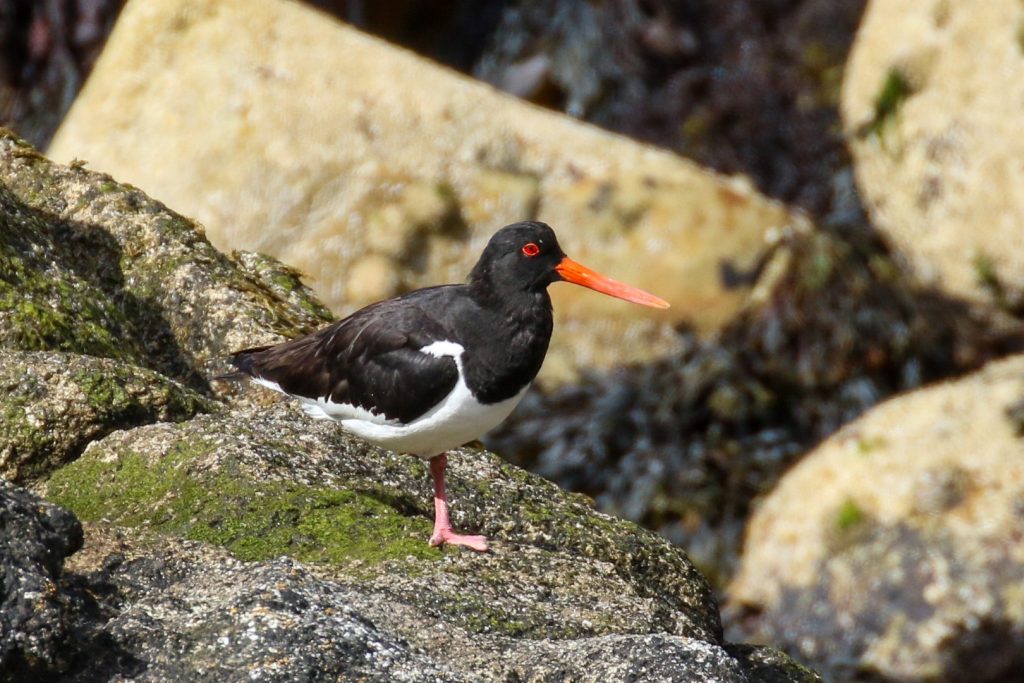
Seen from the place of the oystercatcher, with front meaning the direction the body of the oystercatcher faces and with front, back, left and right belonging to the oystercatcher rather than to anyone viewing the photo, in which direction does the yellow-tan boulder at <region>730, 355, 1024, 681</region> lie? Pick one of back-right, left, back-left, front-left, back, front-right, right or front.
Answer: front-left

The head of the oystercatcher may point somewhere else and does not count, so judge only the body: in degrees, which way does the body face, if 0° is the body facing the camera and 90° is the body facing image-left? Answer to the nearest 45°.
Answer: approximately 270°

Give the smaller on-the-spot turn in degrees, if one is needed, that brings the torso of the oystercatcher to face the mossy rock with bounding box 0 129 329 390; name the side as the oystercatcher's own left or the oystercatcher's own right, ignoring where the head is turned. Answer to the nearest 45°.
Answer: approximately 135° to the oystercatcher's own left

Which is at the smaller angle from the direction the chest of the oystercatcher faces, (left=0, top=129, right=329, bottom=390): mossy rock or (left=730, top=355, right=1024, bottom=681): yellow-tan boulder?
the yellow-tan boulder

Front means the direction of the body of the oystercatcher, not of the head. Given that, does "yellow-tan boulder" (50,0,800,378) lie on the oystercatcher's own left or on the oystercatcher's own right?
on the oystercatcher's own left

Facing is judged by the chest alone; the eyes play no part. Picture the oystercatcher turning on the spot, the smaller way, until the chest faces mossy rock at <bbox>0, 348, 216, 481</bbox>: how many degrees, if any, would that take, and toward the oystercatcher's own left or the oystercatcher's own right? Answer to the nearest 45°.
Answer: approximately 180°
